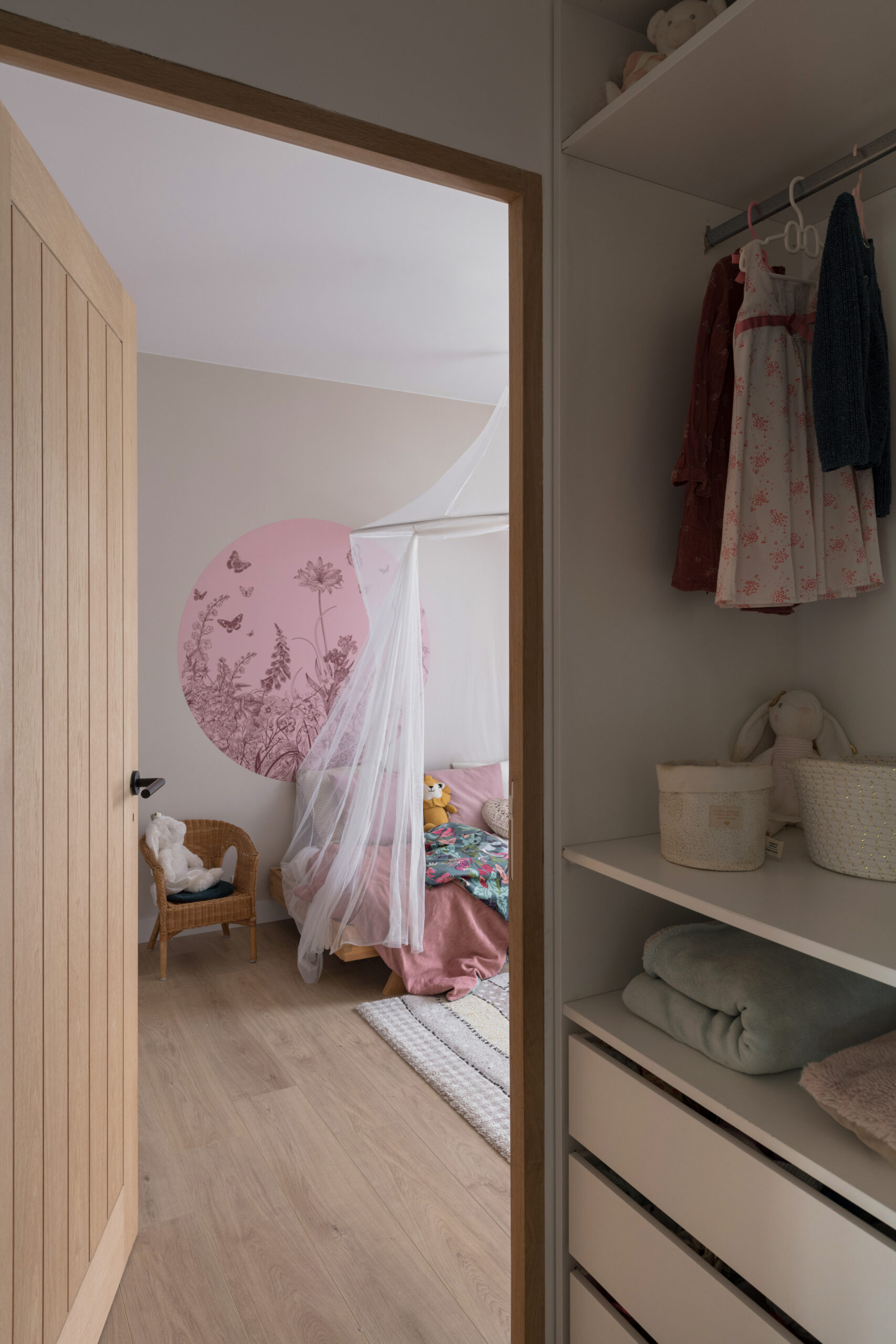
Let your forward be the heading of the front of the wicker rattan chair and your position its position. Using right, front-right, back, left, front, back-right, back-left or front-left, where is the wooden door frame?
front-right

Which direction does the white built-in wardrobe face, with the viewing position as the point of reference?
facing the viewer and to the left of the viewer

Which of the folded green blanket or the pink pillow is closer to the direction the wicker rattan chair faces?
the folded green blanket

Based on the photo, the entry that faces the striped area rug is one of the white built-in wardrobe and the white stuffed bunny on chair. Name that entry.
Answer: the white stuffed bunny on chair

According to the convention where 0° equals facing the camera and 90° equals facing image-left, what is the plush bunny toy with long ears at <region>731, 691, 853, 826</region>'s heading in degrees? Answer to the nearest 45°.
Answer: approximately 45°

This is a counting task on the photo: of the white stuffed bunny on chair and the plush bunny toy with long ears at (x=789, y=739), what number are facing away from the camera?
0

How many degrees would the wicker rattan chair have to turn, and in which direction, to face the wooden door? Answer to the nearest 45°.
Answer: approximately 45° to its right

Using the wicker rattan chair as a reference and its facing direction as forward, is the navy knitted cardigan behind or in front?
in front

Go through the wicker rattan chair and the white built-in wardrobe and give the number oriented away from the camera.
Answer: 0

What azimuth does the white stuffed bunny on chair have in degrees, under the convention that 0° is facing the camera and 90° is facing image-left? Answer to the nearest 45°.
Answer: approximately 315°

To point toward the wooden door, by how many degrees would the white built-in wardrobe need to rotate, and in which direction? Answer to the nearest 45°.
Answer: approximately 45° to its right

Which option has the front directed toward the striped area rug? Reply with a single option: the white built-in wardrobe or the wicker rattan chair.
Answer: the wicker rattan chair

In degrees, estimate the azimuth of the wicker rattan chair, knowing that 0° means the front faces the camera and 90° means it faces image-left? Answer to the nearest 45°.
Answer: approximately 315°
